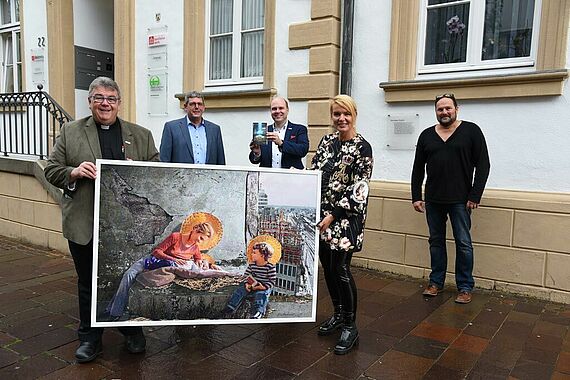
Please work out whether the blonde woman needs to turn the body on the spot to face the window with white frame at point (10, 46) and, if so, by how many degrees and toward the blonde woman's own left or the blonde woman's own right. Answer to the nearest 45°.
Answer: approximately 90° to the blonde woman's own right

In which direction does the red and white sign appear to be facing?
toward the camera

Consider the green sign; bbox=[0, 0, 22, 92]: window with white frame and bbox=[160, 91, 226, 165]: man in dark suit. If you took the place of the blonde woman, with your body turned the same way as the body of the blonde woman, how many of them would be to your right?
3

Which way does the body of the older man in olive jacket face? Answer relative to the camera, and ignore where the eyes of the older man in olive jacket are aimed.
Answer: toward the camera

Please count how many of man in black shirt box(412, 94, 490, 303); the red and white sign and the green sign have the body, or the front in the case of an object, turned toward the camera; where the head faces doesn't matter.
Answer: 3

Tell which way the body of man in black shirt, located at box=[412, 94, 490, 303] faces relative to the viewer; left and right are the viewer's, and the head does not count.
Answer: facing the viewer

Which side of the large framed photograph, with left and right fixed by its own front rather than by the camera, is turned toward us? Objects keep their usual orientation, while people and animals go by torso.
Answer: front

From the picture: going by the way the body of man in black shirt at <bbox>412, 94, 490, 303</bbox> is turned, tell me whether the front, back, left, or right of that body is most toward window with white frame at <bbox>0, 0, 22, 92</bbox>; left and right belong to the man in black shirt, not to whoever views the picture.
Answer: right

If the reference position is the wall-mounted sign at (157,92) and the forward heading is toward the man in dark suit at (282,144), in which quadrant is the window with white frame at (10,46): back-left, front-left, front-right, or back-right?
back-right

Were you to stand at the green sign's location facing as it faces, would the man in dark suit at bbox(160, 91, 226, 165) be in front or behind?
in front
